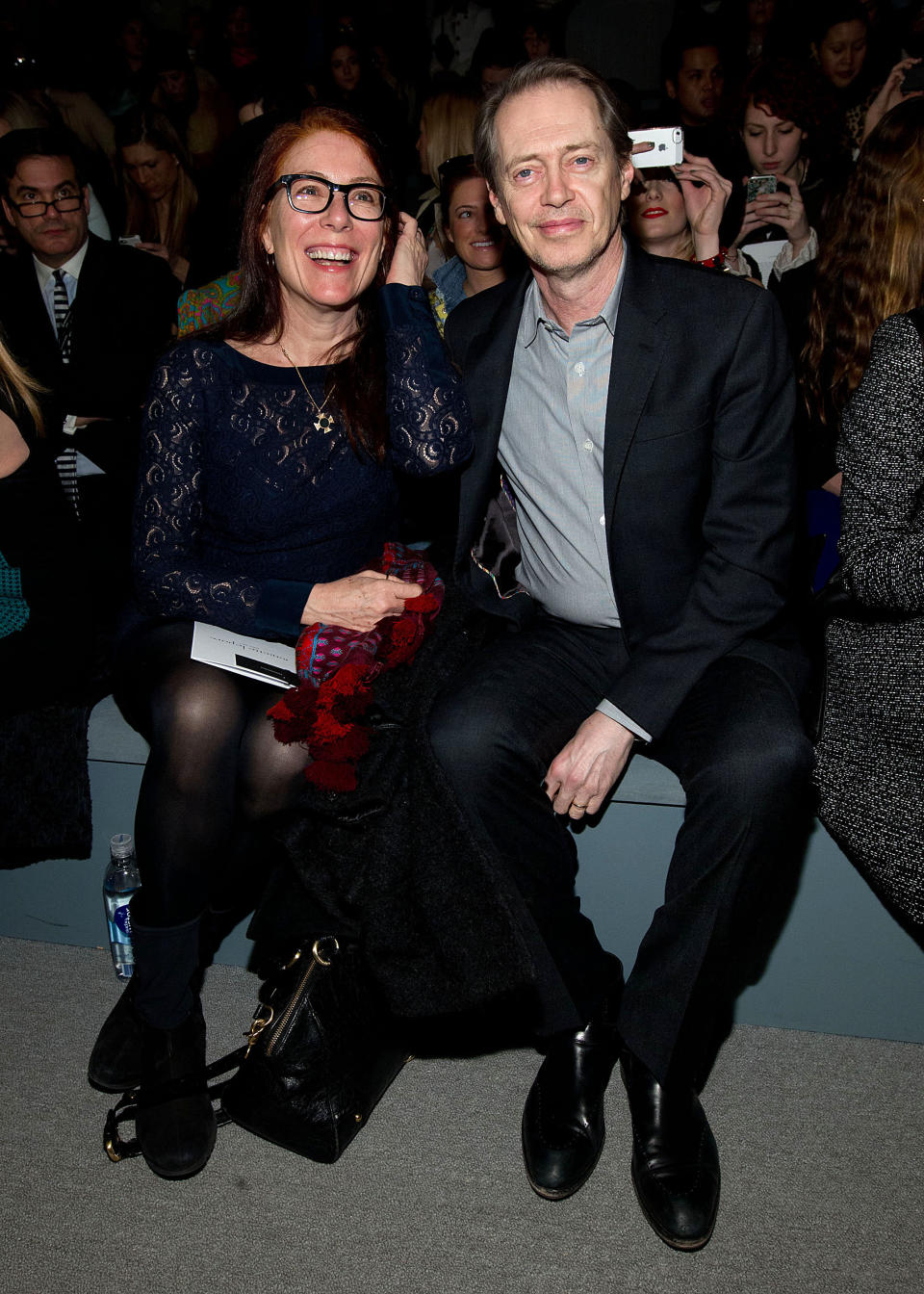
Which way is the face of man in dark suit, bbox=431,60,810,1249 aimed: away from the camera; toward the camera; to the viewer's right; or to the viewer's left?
toward the camera

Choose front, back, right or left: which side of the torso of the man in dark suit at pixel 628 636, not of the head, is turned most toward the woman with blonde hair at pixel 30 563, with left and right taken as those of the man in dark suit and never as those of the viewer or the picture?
right

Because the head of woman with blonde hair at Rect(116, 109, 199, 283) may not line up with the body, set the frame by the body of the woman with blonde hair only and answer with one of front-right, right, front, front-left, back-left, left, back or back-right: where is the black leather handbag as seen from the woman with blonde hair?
front-left

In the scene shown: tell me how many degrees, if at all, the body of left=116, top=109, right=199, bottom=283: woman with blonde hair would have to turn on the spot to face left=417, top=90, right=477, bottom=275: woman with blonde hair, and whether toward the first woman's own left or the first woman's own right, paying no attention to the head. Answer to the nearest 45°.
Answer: approximately 90° to the first woman's own left

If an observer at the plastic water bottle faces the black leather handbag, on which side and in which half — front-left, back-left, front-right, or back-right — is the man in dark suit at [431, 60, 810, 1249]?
front-left

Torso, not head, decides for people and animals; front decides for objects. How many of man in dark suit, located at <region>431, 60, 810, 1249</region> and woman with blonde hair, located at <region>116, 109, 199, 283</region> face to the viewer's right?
0

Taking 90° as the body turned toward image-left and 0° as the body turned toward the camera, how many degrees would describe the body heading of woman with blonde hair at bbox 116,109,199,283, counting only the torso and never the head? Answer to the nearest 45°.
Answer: approximately 45°

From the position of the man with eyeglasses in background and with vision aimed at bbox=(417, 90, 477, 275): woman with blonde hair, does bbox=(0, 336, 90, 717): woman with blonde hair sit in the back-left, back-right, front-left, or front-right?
back-right

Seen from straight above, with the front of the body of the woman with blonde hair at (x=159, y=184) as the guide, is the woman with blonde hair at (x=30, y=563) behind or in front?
in front

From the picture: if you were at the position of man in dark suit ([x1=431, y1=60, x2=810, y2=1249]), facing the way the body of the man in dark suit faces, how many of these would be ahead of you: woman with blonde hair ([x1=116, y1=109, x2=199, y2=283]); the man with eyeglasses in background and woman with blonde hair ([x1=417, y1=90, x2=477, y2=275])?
0

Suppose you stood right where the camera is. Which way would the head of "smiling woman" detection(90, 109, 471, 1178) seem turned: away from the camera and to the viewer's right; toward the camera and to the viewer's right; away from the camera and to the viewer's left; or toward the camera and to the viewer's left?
toward the camera and to the viewer's right

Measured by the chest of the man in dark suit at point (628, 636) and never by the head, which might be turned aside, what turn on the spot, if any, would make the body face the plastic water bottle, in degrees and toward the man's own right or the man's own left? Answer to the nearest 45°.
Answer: approximately 90° to the man's own right

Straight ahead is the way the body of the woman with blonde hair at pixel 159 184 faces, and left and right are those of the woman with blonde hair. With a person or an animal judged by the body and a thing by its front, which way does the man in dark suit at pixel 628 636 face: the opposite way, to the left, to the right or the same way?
the same way

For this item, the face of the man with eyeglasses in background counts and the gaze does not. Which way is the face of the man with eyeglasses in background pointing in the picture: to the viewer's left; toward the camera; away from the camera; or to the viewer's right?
toward the camera

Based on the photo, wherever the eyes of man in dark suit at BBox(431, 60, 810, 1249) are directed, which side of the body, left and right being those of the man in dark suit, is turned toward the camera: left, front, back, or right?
front
